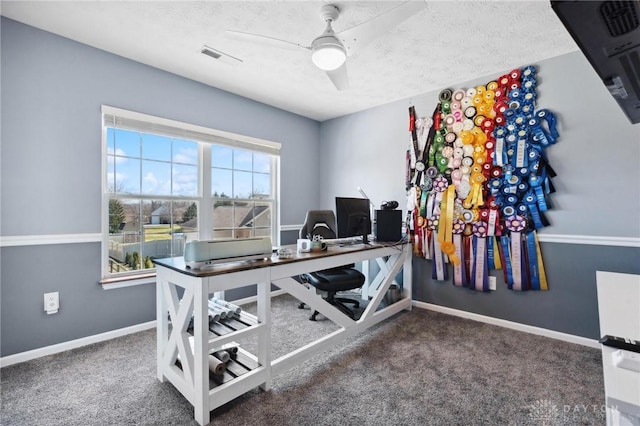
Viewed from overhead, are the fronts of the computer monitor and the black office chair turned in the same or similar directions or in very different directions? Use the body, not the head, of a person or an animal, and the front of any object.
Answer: very different directions

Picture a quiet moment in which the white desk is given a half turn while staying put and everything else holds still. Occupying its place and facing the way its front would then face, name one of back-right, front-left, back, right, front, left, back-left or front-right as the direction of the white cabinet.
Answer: front

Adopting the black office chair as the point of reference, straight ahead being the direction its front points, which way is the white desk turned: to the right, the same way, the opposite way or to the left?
the opposite way

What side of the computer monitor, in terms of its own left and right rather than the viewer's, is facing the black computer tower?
right

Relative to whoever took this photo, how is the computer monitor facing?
facing away from the viewer and to the left of the viewer

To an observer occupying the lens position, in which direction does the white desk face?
facing away from the viewer and to the left of the viewer

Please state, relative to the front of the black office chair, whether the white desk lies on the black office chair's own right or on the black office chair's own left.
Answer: on the black office chair's own right

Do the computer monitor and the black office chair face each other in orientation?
yes
